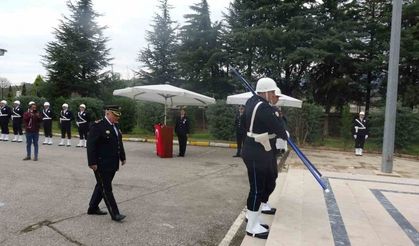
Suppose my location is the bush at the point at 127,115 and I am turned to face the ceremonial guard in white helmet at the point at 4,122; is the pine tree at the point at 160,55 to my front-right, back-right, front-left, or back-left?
back-right

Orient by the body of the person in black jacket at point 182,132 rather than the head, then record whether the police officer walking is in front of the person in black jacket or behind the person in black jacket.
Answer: in front

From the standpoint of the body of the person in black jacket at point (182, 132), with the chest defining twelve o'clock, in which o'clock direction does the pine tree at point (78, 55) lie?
The pine tree is roughly at 5 o'clock from the person in black jacket.

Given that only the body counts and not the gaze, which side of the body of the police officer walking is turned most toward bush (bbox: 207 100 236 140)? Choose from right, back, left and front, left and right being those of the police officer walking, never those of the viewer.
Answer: left

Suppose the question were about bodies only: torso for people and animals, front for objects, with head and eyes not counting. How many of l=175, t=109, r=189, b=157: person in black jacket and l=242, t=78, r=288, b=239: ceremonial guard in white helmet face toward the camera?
1

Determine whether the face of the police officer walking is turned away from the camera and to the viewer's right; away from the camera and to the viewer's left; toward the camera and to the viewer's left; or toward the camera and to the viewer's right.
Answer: toward the camera and to the viewer's right

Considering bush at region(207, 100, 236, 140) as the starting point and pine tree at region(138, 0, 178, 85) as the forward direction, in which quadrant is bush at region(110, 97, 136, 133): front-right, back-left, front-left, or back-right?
front-left

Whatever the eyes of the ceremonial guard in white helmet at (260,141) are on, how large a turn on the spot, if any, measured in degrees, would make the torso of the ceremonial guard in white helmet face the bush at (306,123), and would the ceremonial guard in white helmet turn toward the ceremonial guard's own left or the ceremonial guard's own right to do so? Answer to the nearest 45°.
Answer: approximately 90° to the ceremonial guard's own left

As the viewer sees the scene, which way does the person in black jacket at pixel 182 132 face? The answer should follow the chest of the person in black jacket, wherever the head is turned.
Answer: toward the camera

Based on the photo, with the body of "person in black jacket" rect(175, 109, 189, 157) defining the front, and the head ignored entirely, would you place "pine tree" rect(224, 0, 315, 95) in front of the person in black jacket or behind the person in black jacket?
behind
